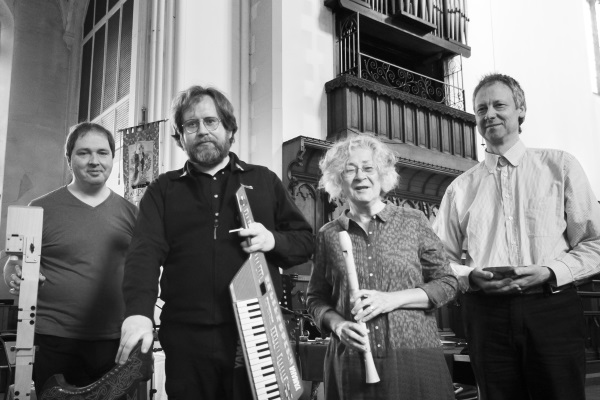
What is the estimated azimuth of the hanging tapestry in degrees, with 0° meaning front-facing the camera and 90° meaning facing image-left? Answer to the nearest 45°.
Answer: approximately 45°

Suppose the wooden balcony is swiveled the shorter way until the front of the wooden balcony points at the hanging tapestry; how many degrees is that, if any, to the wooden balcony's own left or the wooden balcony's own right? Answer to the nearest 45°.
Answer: approximately 90° to the wooden balcony's own right

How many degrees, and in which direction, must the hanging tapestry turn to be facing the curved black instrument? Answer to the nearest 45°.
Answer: approximately 45° to its left

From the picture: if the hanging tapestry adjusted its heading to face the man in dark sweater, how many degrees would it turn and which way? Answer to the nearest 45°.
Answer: approximately 45° to its left

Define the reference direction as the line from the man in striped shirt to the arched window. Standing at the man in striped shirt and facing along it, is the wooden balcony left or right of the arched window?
right

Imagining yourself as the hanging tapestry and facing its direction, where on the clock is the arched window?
The arched window is roughly at 4 o'clock from the hanging tapestry.

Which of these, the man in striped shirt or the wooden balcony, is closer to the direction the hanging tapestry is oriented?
the man in striped shirt

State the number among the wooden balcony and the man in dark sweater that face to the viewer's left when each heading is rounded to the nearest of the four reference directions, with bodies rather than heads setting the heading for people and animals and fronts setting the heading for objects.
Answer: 0

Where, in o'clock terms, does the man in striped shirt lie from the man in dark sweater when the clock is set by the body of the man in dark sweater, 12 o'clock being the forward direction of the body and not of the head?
The man in striped shirt is roughly at 9 o'clock from the man in dark sweater.

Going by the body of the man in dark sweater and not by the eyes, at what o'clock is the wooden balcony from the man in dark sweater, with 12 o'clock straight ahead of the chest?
The wooden balcony is roughly at 7 o'clock from the man in dark sweater.

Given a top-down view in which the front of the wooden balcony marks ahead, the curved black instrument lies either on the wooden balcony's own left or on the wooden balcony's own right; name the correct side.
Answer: on the wooden balcony's own right

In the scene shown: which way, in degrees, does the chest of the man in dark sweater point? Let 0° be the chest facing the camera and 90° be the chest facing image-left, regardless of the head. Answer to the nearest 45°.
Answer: approximately 0°

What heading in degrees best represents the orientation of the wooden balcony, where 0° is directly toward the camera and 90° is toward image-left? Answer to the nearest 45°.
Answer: approximately 315°

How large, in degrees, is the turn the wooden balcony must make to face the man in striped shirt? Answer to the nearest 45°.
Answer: approximately 45° to its right

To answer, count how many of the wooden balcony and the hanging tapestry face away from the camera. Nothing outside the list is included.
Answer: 0
